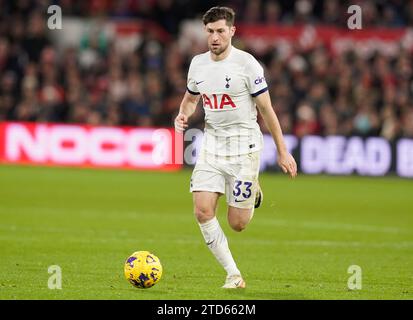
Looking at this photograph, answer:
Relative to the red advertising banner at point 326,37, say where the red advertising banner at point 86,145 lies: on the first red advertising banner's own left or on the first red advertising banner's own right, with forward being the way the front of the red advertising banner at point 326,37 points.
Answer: on the first red advertising banner's own right

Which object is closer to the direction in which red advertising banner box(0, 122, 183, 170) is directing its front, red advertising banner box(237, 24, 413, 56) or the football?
the football

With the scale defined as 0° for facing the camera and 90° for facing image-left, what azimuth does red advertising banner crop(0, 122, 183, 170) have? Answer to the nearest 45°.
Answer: approximately 0°

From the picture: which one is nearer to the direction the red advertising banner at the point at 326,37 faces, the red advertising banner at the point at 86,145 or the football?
the football

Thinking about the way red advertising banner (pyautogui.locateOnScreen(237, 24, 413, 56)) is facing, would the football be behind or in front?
in front

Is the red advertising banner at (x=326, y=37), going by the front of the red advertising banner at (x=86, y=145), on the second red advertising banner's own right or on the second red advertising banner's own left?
on the second red advertising banner's own left

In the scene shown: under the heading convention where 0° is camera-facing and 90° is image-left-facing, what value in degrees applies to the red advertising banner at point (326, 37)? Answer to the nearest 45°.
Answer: approximately 0°

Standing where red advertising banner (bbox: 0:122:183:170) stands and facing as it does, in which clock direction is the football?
The football is roughly at 12 o'clock from the red advertising banner.

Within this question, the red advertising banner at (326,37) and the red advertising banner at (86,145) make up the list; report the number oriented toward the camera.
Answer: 2
